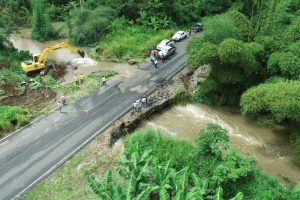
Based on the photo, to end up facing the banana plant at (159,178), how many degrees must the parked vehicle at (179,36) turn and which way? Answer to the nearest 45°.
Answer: approximately 45° to its left

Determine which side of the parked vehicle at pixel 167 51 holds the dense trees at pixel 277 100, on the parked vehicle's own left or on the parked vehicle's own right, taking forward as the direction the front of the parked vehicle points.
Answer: on the parked vehicle's own left

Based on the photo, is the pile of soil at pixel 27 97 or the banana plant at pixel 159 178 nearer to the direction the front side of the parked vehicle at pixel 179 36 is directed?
the pile of soil

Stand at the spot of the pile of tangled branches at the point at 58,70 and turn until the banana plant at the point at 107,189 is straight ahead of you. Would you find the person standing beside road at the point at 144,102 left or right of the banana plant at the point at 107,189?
left

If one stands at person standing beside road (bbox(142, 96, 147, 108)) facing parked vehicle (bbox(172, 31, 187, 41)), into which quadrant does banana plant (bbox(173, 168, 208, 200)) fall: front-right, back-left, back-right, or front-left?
back-right

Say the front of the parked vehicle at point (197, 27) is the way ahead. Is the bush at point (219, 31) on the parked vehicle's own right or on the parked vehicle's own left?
on the parked vehicle's own left

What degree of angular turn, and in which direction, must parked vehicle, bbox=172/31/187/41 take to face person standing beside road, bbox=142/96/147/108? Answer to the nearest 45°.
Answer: approximately 45° to its left

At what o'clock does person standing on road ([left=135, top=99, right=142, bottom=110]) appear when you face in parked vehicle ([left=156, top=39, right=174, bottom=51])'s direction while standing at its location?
The person standing on road is roughly at 11 o'clock from the parked vehicle.

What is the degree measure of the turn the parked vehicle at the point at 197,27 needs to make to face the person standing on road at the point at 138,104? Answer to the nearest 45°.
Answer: approximately 45° to its left
